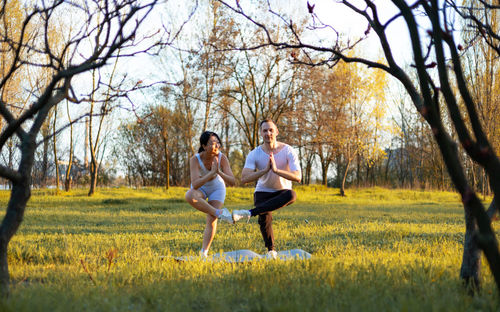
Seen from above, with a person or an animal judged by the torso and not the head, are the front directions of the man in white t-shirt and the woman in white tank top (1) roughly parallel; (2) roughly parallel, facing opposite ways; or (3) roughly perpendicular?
roughly parallel

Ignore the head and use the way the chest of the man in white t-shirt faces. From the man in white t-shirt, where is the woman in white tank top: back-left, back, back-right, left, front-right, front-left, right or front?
right

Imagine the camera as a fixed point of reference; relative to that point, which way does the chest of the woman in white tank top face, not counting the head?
toward the camera

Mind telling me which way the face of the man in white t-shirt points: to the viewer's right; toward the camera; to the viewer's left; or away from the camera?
toward the camera

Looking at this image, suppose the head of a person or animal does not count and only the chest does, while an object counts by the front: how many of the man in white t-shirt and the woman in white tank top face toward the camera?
2

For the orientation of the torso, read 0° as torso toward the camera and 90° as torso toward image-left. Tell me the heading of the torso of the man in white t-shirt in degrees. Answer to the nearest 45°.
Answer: approximately 0°

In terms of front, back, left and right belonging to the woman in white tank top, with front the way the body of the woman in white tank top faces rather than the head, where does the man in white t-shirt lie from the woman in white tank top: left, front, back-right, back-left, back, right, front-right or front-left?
left
